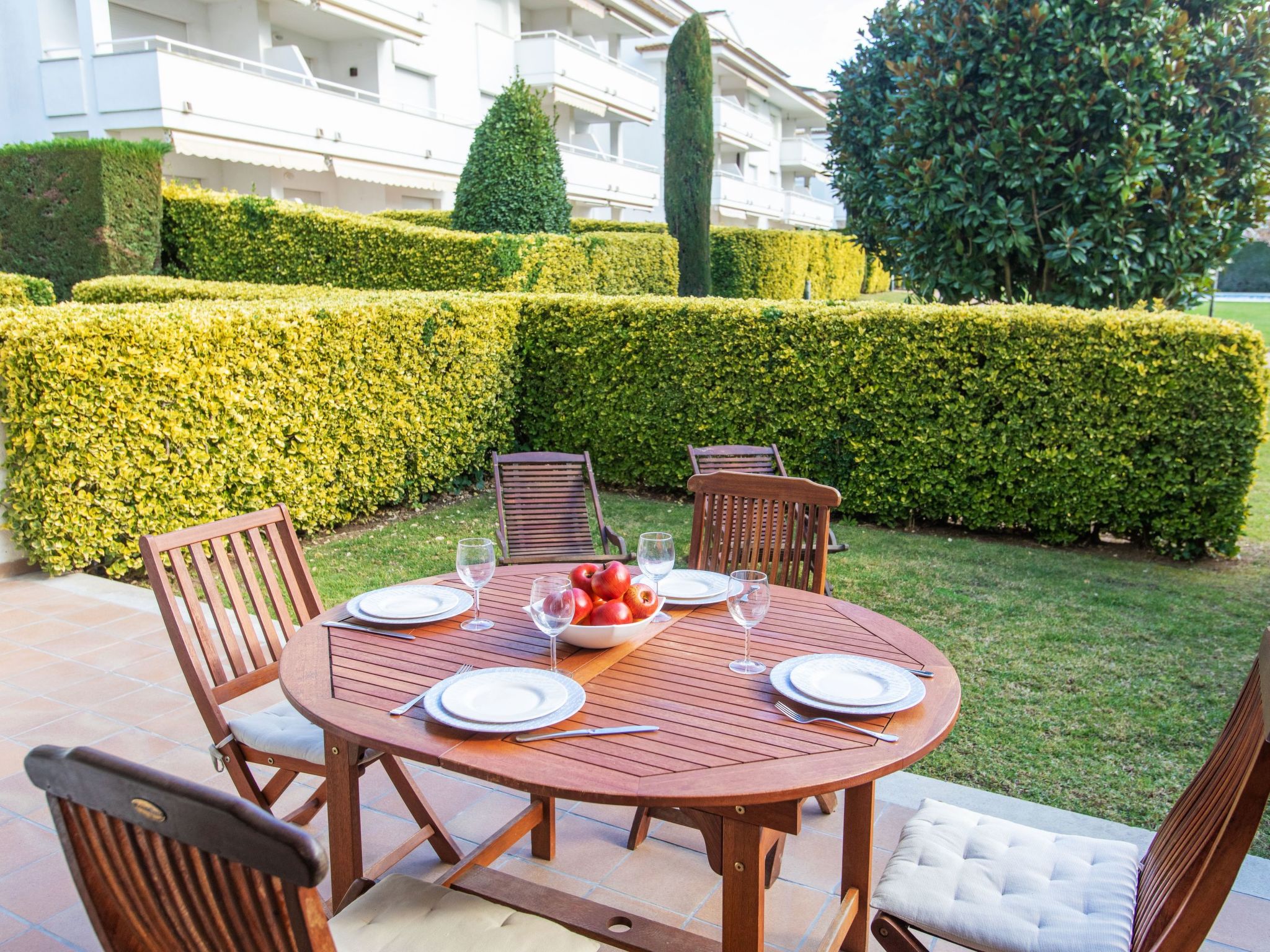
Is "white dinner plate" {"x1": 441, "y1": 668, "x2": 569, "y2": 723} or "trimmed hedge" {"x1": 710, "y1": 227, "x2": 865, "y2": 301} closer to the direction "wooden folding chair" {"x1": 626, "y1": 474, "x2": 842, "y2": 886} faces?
the white dinner plate

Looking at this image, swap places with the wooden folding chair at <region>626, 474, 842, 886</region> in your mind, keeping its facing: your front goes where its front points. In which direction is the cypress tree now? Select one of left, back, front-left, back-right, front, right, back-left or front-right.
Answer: back-right

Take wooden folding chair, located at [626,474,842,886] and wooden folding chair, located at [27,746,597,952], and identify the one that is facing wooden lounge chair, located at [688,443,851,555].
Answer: wooden folding chair, located at [27,746,597,952]

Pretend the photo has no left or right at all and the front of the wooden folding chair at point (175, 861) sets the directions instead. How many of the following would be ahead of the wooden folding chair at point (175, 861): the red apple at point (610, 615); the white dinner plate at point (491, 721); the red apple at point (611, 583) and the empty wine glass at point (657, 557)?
4

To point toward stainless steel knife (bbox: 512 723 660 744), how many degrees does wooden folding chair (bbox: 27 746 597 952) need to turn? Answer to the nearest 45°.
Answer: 0° — it already faces it

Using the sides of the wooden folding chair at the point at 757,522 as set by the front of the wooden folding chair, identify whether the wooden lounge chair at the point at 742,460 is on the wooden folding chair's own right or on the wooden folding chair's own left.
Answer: on the wooden folding chair's own right

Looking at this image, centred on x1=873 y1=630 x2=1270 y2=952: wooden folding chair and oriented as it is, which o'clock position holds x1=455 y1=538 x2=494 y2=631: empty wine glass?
The empty wine glass is roughly at 12 o'clock from the wooden folding chair.

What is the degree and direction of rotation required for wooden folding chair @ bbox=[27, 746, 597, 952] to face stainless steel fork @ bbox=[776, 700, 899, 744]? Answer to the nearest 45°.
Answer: approximately 45° to its right

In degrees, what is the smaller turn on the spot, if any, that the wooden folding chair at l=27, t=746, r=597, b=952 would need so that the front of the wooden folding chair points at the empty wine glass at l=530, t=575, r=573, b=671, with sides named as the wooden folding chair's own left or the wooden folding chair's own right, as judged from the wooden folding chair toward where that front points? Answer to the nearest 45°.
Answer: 0° — it already faces it

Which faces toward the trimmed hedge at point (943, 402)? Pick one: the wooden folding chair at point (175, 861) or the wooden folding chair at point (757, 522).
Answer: the wooden folding chair at point (175, 861)

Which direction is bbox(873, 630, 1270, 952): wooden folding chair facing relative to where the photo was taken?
to the viewer's left

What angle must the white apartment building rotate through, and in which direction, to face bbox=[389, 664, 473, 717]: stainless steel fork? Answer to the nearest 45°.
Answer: approximately 45° to its right
